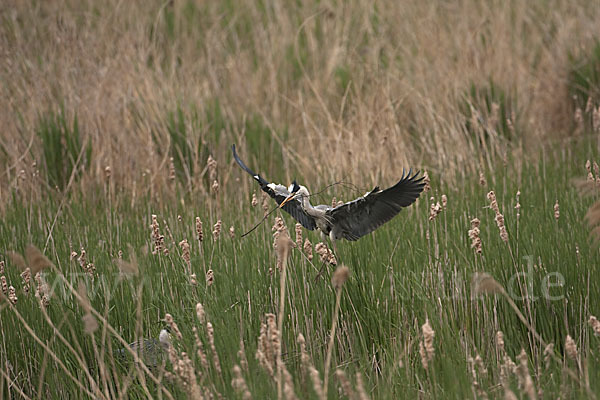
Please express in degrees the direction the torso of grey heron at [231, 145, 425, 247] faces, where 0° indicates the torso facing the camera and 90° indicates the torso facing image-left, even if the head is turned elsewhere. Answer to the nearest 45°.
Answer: approximately 45°

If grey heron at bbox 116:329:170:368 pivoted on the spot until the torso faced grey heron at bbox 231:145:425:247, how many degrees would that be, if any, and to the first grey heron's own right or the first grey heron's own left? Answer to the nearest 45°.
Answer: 0° — it already faces it

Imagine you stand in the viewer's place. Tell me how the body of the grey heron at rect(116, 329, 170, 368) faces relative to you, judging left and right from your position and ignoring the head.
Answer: facing to the right of the viewer

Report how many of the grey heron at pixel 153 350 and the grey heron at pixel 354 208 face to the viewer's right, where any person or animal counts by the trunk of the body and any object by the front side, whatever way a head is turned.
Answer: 1
